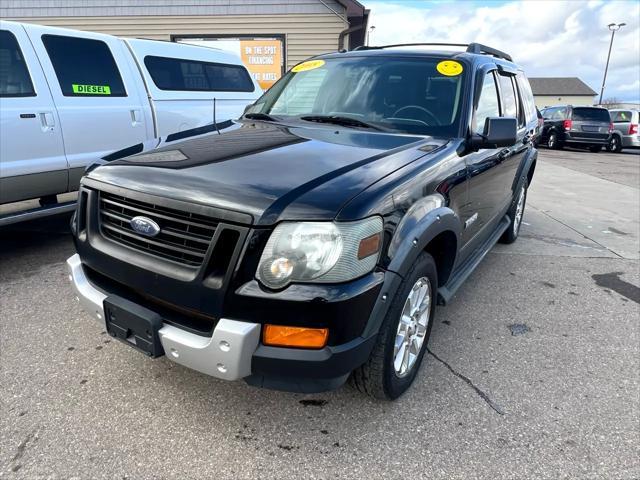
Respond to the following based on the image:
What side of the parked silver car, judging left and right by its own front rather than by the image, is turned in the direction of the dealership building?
left

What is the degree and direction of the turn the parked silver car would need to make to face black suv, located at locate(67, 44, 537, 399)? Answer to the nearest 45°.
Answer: approximately 135° to its left

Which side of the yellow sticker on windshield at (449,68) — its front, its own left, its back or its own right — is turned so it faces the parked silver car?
back

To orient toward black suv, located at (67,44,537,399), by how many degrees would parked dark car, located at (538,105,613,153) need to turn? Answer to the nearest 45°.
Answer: approximately 135° to its left

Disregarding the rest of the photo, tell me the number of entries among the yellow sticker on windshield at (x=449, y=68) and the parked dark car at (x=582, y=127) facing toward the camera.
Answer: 1

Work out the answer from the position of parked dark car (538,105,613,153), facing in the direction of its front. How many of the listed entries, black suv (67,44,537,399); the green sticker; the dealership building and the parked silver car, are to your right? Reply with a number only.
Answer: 1

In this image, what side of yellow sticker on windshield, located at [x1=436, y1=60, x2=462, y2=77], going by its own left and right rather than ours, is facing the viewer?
front

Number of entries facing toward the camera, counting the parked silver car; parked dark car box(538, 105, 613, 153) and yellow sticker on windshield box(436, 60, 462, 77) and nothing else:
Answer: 1

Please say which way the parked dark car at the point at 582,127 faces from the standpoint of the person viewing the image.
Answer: facing away from the viewer and to the left of the viewer

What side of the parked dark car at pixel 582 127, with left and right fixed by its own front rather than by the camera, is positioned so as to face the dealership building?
left

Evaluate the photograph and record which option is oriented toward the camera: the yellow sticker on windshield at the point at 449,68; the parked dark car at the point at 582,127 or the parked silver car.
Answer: the yellow sticker on windshield

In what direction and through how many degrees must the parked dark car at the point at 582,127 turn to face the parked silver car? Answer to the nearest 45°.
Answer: approximately 90° to its right

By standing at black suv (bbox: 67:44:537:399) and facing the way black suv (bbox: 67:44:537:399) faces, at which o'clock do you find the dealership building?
The dealership building is roughly at 4 o'clock from the black suv.

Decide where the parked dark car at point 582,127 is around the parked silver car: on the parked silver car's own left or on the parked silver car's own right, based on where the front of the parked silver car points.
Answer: on the parked silver car's own left

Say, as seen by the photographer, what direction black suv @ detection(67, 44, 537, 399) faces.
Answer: facing the viewer and to the left of the viewer

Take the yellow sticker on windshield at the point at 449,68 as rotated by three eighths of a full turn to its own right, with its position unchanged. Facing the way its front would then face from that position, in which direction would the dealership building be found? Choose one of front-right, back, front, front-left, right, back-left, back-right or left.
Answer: front

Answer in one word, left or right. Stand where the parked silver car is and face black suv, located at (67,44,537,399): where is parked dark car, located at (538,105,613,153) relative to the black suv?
right
